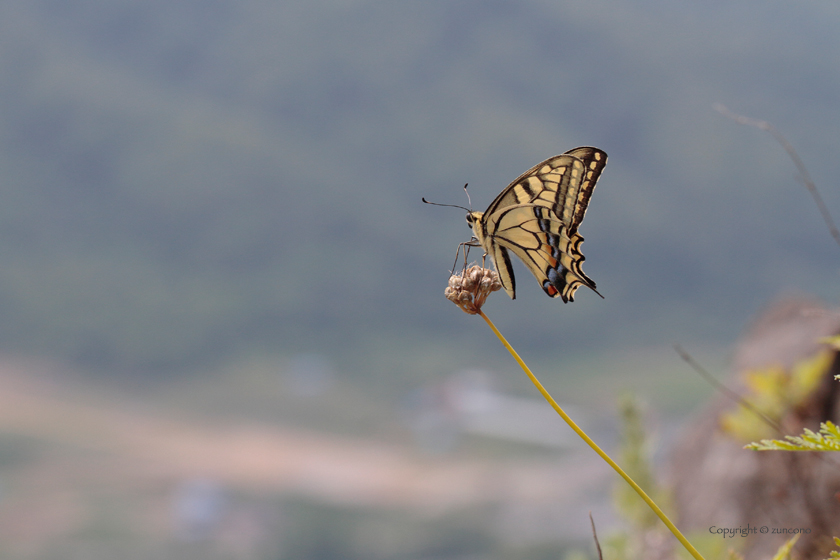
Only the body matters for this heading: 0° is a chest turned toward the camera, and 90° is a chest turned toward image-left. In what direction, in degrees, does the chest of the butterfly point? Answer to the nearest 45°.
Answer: approximately 90°
